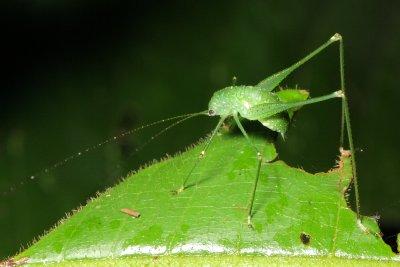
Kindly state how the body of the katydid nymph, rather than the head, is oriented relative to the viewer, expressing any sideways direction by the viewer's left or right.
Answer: facing to the left of the viewer

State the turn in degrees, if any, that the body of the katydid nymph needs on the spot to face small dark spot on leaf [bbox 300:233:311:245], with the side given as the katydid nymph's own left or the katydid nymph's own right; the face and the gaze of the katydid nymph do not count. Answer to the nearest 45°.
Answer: approximately 90° to the katydid nymph's own left

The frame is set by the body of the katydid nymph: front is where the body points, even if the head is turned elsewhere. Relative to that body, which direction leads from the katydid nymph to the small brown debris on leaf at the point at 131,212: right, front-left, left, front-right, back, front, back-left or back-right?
front-left
